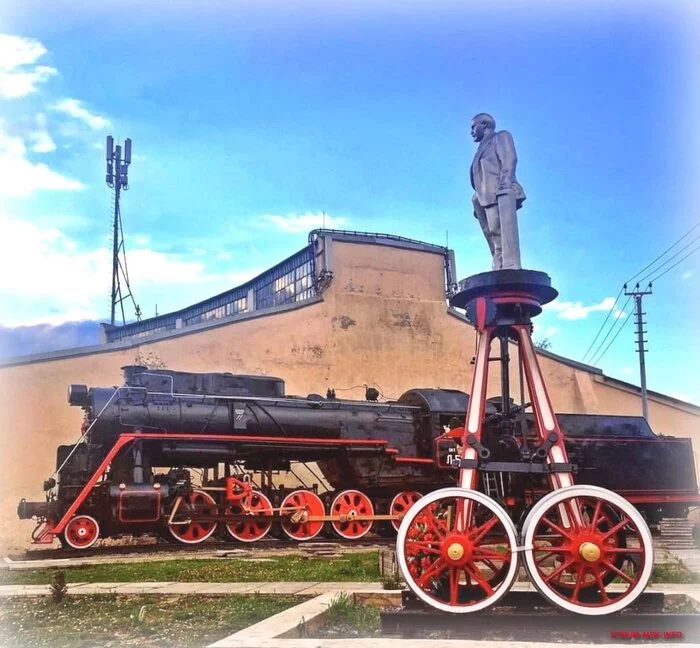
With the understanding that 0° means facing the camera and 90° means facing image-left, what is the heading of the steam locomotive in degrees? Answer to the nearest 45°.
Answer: approximately 90°

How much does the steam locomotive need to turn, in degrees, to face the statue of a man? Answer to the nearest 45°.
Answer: approximately 90° to its left

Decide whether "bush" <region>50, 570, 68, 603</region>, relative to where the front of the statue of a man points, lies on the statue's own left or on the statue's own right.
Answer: on the statue's own right

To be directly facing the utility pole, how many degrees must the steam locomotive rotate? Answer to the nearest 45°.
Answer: approximately 135° to its right

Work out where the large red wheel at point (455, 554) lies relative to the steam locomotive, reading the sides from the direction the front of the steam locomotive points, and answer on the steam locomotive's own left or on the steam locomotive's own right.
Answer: on the steam locomotive's own left
